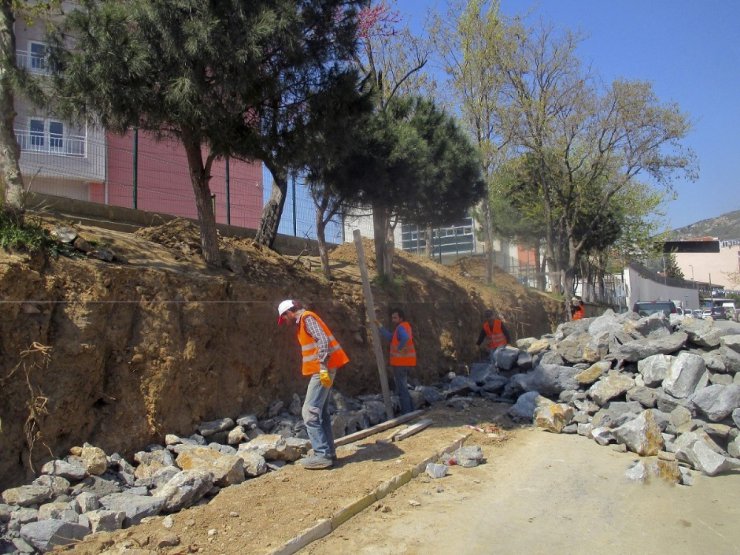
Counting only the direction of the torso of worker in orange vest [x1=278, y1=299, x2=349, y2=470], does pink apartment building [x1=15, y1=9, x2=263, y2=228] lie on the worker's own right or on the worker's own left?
on the worker's own right

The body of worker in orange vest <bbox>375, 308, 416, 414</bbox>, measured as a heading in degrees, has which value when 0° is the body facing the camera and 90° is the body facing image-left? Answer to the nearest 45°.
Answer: approximately 90°

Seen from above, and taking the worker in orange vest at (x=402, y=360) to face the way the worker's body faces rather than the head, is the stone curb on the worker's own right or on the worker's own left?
on the worker's own left

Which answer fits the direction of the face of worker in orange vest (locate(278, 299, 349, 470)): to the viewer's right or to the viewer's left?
to the viewer's left

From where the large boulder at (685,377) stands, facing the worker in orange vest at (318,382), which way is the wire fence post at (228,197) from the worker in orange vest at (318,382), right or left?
right

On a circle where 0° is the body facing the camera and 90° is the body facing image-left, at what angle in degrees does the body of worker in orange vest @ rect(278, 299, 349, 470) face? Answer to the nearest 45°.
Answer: approximately 90°

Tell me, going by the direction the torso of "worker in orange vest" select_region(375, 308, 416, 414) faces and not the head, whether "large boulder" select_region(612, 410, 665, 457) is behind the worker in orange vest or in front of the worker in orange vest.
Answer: behind

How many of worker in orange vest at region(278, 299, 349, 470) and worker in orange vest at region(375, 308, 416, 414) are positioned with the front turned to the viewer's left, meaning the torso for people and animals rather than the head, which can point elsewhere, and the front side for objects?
2
